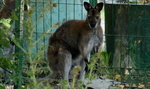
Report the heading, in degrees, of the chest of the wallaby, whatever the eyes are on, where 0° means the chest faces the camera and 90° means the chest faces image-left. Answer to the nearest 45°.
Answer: approximately 315°
